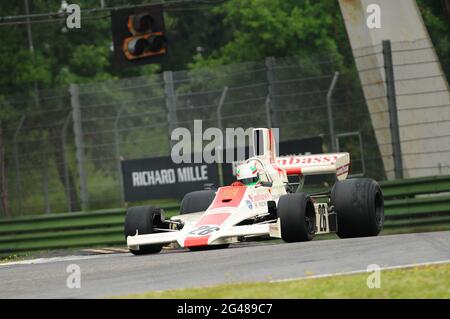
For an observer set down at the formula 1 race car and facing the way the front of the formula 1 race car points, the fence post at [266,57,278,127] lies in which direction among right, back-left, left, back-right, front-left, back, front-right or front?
back-right

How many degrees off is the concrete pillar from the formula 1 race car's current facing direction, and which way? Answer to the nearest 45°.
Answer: approximately 180°

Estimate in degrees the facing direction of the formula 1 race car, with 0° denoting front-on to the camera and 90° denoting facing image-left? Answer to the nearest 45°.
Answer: approximately 45°

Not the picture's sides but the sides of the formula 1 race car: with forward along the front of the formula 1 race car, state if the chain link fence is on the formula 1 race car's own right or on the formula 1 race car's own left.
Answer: on the formula 1 race car's own right

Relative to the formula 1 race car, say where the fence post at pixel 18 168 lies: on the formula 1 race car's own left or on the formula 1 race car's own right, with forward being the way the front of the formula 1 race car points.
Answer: on the formula 1 race car's own right

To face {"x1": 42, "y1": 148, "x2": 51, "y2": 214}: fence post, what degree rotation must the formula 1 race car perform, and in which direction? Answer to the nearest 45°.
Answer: approximately 90° to its right

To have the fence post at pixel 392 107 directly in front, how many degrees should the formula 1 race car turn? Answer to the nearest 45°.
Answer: approximately 180°
